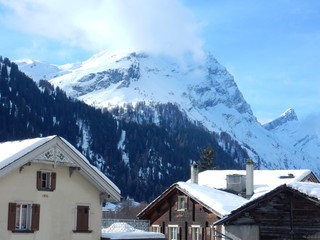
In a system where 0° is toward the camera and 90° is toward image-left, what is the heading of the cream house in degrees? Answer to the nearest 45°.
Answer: approximately 0°

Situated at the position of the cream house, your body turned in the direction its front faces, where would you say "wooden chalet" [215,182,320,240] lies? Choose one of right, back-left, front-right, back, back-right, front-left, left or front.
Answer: front-left
